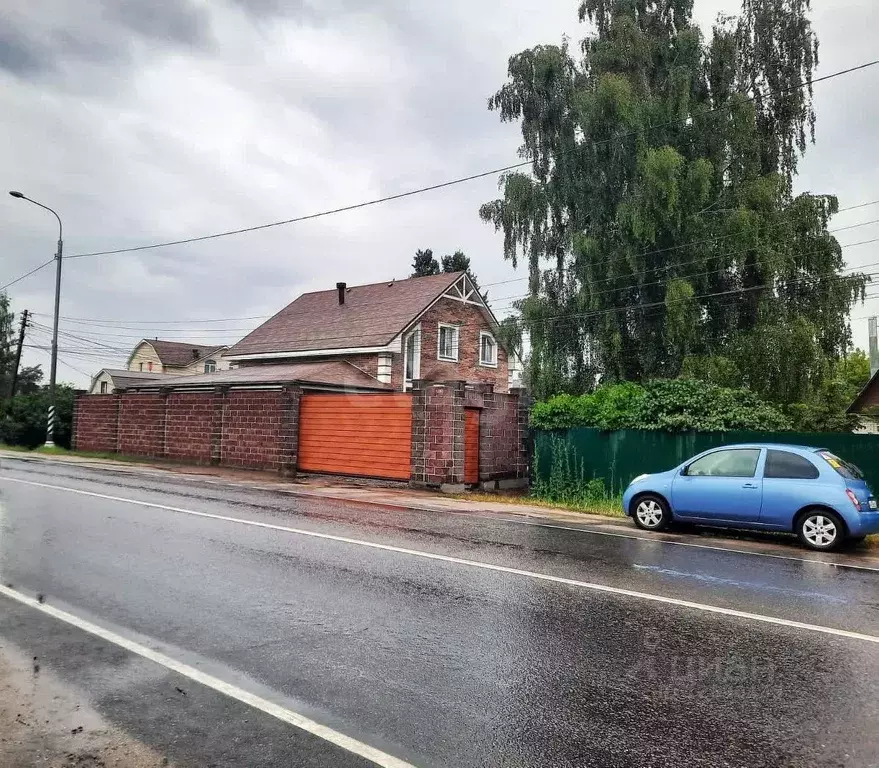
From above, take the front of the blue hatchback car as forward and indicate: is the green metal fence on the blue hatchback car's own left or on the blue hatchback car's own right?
on the blue hatchback car's own right

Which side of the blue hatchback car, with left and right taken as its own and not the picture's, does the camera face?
left

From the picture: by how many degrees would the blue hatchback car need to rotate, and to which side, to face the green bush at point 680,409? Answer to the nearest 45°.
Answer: approximately 90° to its right

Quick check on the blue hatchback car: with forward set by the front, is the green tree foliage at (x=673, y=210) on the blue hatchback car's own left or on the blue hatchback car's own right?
on the blue hatchback car's own right

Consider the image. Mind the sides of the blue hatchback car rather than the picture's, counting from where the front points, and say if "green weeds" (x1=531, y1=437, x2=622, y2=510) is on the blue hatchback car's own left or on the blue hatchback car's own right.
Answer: on the blue hatchback car's own right
